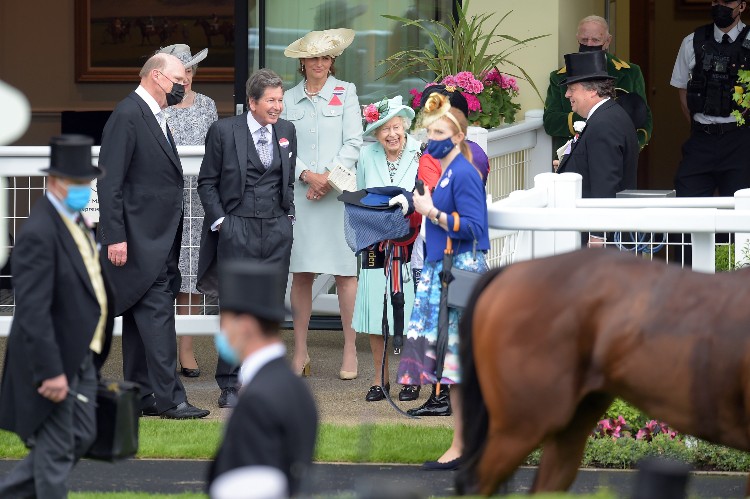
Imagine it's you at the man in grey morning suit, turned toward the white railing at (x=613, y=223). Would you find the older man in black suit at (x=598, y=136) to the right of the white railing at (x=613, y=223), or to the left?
left

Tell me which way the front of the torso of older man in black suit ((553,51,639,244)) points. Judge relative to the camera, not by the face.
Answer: to the viewer's left

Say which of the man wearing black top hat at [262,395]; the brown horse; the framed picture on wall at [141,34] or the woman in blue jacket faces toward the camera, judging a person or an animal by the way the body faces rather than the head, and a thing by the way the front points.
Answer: the framed picture on wall

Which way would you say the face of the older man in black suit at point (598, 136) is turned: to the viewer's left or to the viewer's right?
to the viewer's left

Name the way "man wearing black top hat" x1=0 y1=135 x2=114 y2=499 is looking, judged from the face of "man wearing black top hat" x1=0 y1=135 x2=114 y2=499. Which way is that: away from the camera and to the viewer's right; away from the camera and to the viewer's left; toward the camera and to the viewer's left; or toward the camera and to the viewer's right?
toward the camera and to the viewer's right

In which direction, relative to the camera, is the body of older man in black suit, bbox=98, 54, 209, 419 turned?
to the viewer's right

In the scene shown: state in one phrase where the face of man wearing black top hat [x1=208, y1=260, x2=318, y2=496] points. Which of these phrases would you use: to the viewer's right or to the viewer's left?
to the viewer's left

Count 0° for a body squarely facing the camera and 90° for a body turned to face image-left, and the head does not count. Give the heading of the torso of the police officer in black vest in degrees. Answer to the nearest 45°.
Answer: approximately 0°
